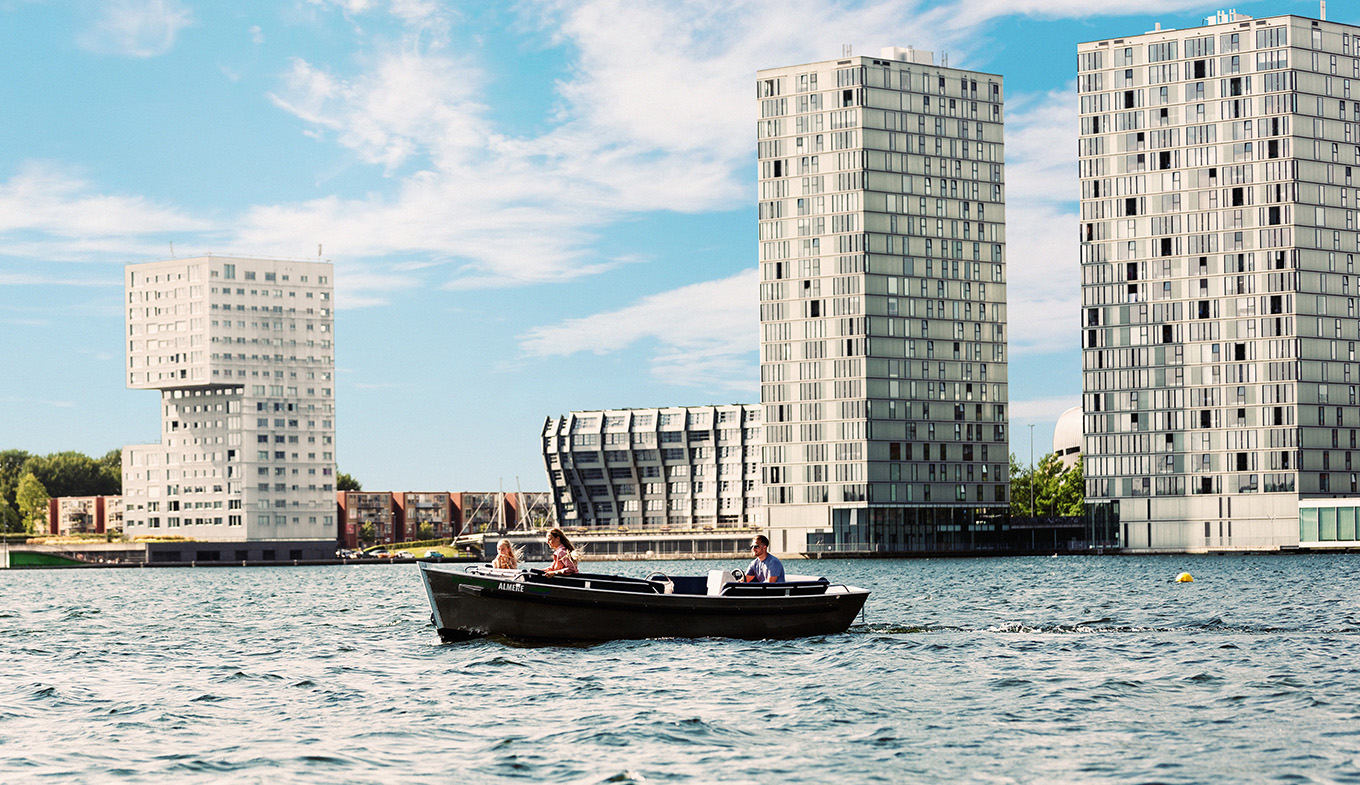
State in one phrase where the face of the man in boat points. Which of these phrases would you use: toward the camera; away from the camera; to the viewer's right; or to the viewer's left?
to the viewer's left

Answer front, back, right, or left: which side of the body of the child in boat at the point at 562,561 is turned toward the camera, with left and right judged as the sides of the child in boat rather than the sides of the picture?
left

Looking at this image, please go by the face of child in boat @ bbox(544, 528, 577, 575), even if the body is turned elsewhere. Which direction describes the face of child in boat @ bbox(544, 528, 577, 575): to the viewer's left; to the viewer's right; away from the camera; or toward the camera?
to the viewer's left

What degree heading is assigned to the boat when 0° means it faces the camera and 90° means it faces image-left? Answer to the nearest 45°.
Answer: approximately 90°

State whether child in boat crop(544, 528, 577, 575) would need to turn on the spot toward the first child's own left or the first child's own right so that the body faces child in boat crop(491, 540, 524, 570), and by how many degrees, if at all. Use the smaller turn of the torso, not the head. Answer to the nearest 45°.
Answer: approximately 45° to the first child's own right

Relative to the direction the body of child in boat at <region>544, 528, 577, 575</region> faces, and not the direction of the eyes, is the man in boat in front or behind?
behind
